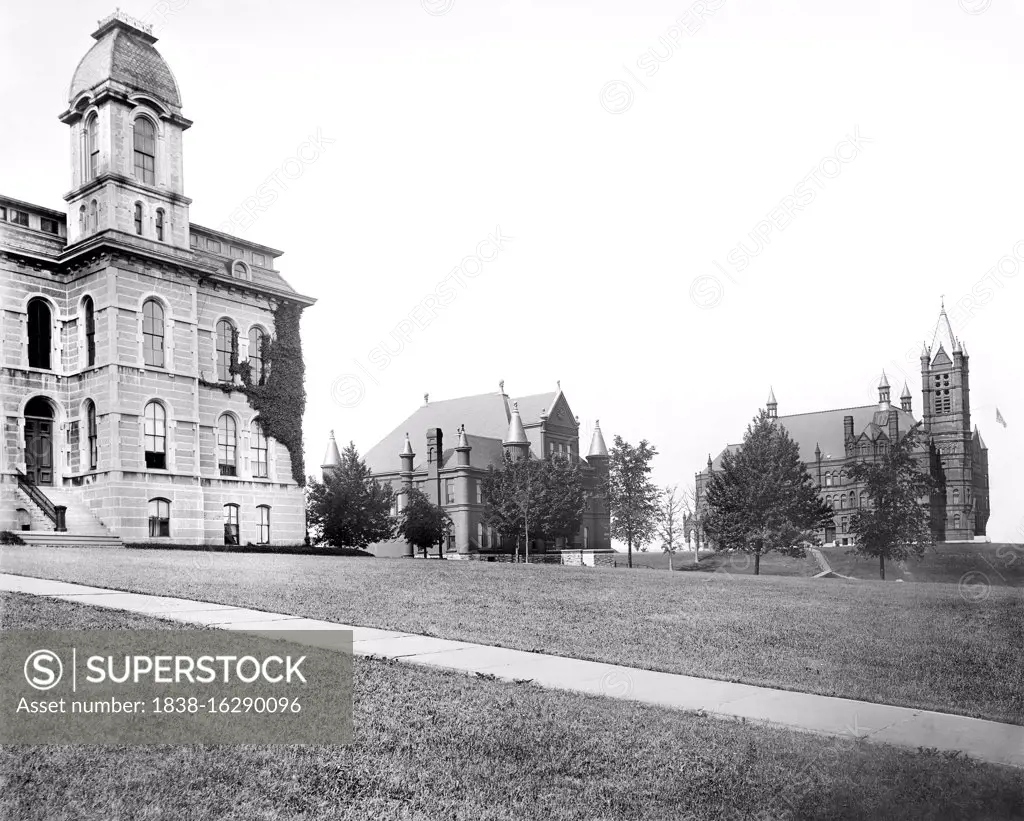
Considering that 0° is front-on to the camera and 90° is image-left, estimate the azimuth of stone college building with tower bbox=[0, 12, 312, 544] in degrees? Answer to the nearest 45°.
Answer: approximately 315°

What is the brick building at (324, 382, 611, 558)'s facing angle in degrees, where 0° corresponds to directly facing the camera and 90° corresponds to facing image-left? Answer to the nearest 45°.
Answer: approximately 315°

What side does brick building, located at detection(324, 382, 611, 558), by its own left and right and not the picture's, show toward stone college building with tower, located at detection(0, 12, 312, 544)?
right
